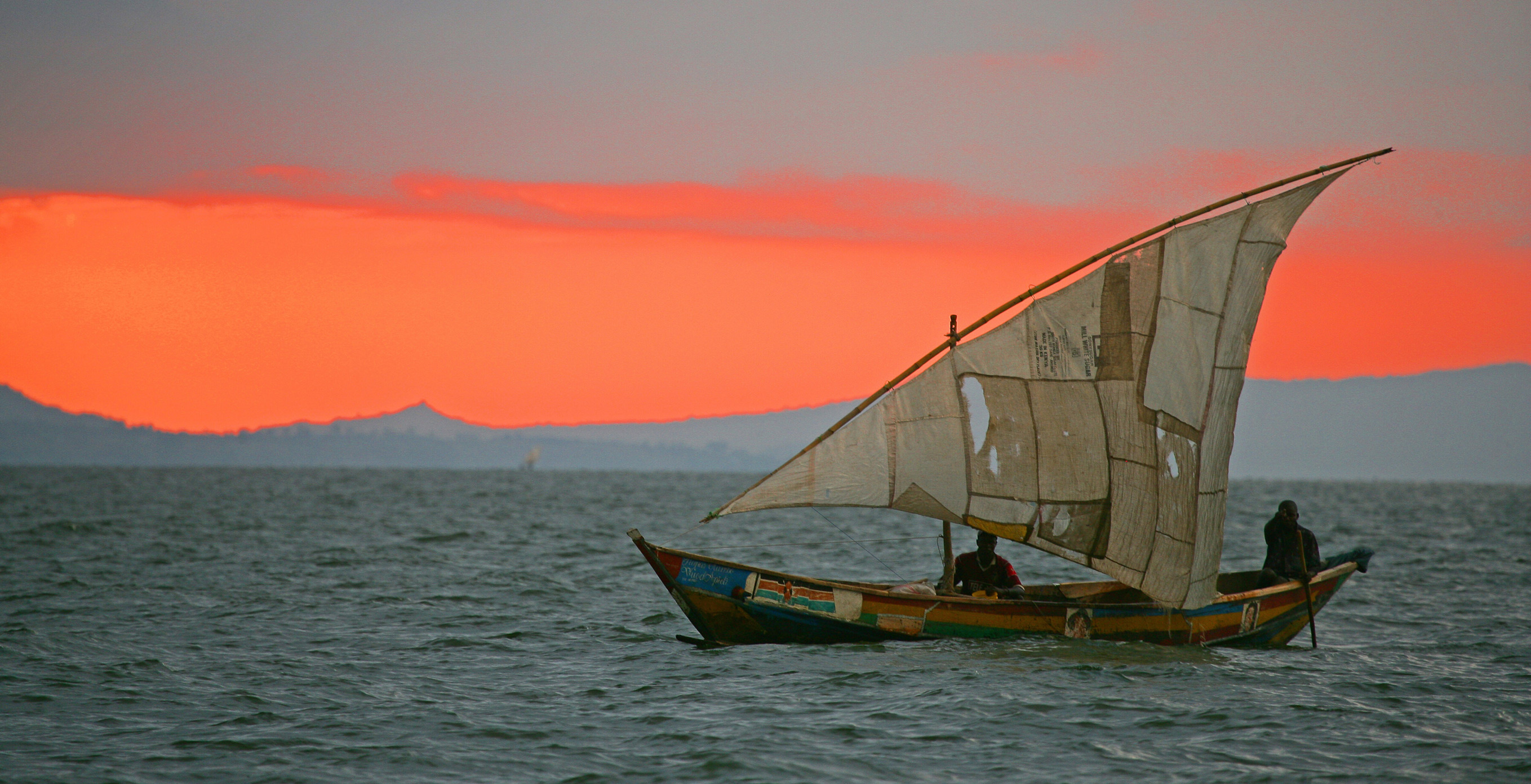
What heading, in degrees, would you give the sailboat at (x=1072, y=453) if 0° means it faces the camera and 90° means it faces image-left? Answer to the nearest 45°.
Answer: approximately 90°
